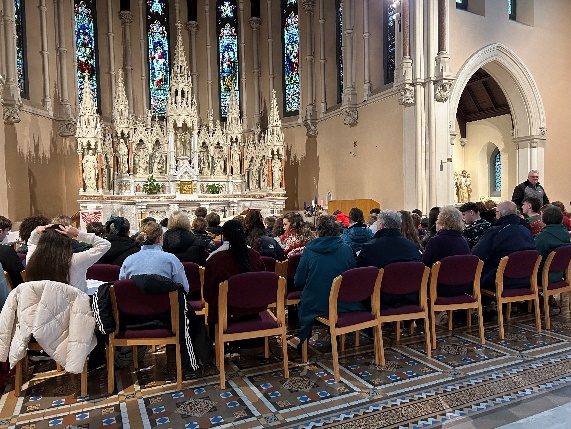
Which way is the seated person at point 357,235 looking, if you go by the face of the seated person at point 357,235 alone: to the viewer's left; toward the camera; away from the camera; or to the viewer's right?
away from the camera

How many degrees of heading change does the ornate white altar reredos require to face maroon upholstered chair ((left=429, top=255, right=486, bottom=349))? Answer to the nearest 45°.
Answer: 0° — it already faces it

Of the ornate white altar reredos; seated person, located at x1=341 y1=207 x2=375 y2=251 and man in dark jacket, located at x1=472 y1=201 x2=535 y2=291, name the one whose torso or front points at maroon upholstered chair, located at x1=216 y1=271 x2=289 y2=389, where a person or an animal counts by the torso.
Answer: the ornate white altar reredos

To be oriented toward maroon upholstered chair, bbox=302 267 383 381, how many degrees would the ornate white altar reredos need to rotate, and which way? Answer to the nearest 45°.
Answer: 0° — it already faces it

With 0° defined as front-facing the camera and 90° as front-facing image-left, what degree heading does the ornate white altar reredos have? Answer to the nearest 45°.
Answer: approximately 0°

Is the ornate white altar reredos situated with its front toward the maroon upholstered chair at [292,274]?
yes

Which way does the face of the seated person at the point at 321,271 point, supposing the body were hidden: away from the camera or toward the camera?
away from the camera

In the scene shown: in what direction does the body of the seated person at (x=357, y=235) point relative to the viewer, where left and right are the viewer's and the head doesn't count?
facing away from the viewer and to the left of the viewer

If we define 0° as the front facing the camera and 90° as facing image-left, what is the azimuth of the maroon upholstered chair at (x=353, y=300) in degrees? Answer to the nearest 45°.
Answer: approximately 135°
